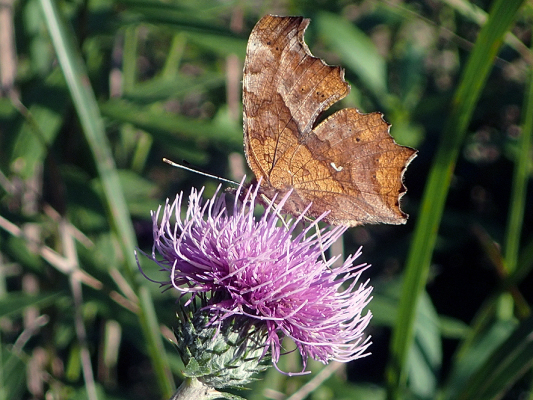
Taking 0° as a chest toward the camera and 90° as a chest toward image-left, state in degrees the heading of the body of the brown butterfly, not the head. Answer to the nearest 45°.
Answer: approximately 90°
